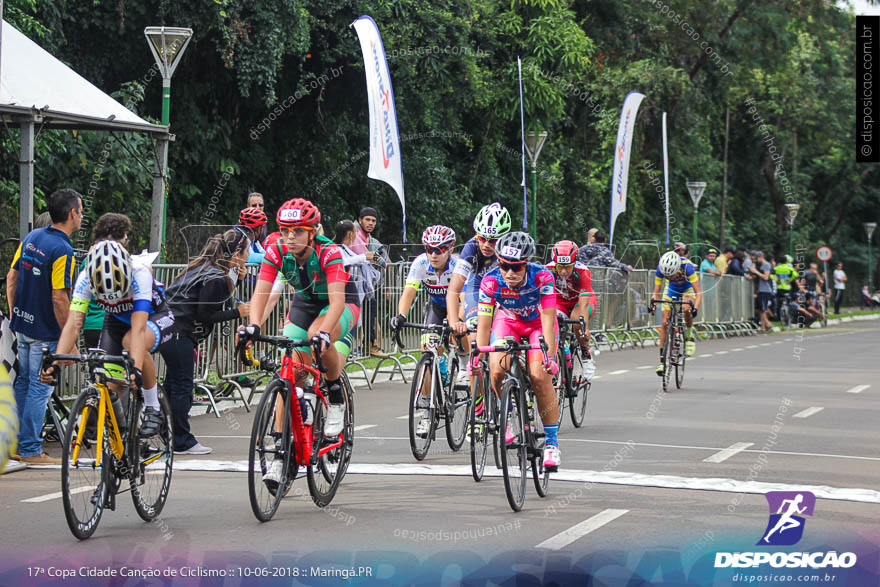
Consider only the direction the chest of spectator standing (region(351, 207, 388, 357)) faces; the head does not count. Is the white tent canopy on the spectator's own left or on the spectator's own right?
on the spectator's own right

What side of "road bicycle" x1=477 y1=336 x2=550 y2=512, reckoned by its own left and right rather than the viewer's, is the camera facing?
front

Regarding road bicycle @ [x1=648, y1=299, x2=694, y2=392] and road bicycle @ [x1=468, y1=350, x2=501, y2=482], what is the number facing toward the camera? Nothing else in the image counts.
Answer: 2

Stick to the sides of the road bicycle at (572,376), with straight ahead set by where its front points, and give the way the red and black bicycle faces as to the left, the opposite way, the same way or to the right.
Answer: the same way

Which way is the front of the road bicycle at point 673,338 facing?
toward the camera

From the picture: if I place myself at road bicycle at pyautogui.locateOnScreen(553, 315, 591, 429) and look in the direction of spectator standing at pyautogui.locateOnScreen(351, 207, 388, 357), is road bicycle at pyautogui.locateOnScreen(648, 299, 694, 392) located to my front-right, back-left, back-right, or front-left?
front-right

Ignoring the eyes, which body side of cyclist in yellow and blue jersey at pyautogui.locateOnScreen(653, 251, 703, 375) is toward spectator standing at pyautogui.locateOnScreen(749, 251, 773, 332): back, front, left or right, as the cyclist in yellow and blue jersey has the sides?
back

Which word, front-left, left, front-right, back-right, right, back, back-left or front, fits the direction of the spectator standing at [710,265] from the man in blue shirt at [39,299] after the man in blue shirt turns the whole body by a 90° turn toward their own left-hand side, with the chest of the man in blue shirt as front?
right

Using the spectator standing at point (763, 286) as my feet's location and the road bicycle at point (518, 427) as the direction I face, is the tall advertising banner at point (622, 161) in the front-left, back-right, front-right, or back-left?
front-right

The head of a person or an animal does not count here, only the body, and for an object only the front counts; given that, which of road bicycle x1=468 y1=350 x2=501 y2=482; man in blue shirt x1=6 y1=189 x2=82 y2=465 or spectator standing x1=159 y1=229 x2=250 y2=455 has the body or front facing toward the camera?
the road bicycle

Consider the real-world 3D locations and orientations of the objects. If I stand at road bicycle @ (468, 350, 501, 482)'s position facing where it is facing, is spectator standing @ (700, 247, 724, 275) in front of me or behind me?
behind

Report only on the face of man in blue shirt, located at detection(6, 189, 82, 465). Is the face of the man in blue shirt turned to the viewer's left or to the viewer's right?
to the viewer's right

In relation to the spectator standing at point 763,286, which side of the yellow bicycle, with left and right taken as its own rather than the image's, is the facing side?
back

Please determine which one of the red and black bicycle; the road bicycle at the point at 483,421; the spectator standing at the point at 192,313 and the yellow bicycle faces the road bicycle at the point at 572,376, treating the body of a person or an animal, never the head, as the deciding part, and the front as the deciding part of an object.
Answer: the spectator standing

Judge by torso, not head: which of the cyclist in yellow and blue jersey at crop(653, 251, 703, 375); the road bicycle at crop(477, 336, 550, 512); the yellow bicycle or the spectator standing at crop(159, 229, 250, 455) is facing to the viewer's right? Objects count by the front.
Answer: the spectator standing

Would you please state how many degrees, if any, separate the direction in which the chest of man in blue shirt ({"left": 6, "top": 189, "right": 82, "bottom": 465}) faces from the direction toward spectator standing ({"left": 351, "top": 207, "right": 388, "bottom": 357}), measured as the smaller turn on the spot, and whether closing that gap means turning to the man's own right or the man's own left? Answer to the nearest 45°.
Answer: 0° — they already face them
